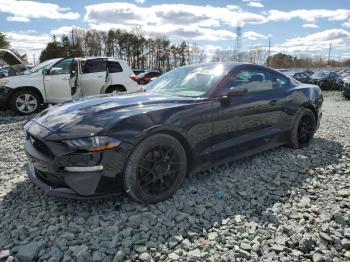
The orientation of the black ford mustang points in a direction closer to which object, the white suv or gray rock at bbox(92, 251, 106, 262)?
the gray rock

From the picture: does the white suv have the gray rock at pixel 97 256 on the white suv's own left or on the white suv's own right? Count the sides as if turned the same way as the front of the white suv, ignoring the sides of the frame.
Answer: on the white suv's own left

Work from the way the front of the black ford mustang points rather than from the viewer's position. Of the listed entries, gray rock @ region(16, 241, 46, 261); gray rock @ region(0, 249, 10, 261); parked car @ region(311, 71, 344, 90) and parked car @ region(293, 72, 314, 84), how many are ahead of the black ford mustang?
2

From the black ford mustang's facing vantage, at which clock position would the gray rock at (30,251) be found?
The gray rock is roughly at 12 o'clock from the black ford mustang.

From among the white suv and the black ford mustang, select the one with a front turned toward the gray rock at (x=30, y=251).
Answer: the black ford mustang

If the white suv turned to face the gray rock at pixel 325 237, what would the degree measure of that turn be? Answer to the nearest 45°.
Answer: approximately 90° to its left

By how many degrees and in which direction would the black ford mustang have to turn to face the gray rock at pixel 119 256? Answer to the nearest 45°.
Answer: approximately 45° to its left

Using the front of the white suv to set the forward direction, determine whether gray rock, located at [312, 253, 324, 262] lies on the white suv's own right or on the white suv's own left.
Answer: on the white suv's own left

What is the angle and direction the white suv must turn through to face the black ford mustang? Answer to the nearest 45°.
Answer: approximately 90° to its left

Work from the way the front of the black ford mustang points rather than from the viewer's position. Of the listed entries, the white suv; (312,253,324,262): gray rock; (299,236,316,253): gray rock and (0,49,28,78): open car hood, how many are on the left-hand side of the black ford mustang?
2

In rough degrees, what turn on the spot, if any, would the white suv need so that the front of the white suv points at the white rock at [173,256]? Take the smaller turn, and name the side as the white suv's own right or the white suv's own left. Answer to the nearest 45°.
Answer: approximately 90° to the white suv's own left

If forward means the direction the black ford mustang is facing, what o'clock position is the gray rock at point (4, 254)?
The gray rock is roughly at 12 o'clock from the black ford mustang.

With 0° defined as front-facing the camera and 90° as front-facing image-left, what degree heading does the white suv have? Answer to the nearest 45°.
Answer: approximately 90°
